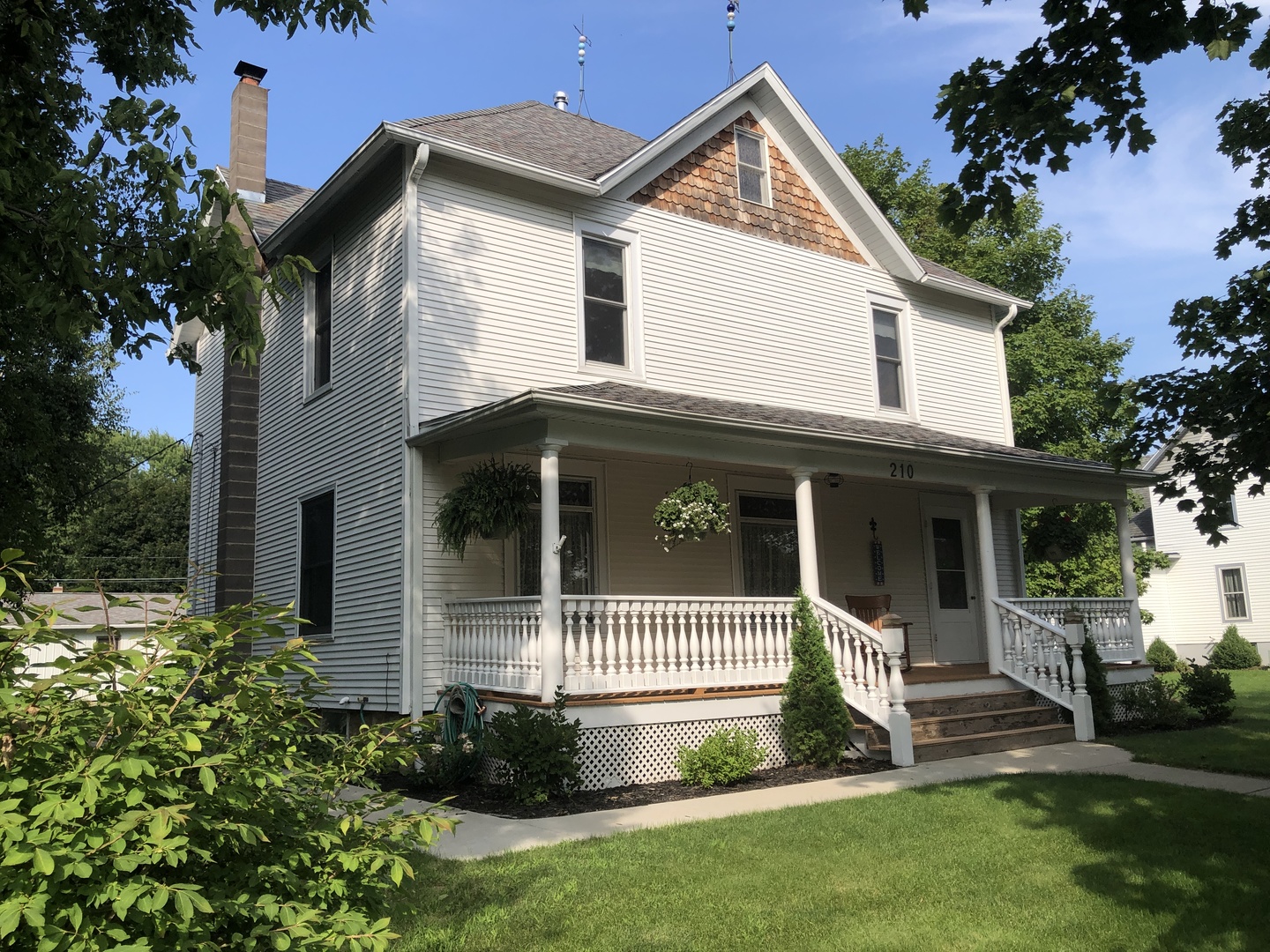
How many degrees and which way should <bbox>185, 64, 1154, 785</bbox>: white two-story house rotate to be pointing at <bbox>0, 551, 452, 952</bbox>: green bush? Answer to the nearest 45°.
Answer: approximately 45° to its right

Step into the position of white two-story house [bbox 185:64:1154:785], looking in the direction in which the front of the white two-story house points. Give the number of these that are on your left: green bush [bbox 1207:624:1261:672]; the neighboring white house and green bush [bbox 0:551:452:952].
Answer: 2

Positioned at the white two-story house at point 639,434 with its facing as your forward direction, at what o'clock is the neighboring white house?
The neighboring white house is roughly at 9 o'clock from the white two-story house.

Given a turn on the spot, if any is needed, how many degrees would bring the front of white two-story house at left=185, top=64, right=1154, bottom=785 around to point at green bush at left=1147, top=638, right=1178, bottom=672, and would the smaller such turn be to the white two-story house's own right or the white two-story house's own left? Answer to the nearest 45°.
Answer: approximately 90° to the white two-story house's own left

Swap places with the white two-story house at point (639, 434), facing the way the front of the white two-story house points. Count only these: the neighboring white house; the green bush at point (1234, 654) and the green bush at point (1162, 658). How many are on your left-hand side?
3

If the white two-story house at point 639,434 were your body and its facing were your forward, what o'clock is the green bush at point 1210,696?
The green bush is roughly at 10 o'clock from the white two-story house.

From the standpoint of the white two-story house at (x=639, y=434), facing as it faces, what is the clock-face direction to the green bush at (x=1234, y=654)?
The green bush is roughly at 9 o'clock from the white two-story house.

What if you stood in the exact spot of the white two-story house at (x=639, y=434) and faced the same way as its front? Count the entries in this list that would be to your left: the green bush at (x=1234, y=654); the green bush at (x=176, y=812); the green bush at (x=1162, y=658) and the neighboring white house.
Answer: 3

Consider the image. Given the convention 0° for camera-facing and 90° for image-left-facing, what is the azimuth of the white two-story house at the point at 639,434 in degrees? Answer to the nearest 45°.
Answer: approximately 315°
